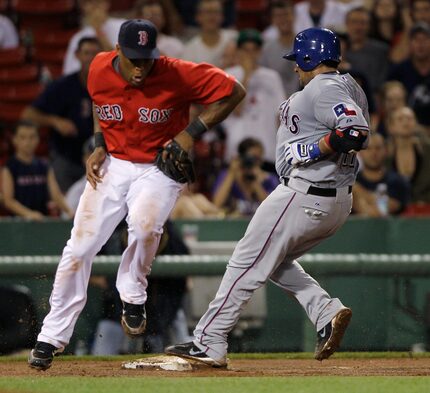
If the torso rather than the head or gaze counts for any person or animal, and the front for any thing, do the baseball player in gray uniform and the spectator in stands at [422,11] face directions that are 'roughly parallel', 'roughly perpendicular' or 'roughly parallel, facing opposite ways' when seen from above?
roughly perpendicular

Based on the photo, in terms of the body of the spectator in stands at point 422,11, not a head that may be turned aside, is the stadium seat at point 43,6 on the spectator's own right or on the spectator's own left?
on the spectator's own right

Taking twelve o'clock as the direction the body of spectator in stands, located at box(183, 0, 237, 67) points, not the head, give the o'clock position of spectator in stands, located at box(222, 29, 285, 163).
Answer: spectator in stands, located at box(222, 29, 285, 163) is roughly at 11 o'clock from spectator in stands, located at box(183, 0, 237, 67).

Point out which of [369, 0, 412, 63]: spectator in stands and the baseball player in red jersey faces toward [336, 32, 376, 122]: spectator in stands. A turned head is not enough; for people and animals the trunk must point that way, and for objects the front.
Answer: [369, 0, 412, 63]: spectator in stands

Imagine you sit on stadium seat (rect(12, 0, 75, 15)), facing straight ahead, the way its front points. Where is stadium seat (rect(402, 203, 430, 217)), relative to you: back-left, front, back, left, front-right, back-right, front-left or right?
front-left

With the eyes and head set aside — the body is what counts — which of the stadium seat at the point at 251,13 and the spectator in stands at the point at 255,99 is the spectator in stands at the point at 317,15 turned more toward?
the spectator in stands

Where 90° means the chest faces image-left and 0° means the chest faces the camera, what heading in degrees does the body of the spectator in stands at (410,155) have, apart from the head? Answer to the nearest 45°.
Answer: approximately 0°

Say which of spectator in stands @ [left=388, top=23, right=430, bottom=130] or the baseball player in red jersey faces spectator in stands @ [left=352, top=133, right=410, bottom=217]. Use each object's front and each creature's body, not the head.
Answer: spectator in stands @ [left=388, top=23, right=430, bottom=130]

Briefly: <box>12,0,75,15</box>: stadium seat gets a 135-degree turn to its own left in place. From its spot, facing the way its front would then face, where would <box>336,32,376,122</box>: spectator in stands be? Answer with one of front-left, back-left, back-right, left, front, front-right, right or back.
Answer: right

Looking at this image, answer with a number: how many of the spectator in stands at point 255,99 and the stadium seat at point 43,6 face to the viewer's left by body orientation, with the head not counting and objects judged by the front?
0

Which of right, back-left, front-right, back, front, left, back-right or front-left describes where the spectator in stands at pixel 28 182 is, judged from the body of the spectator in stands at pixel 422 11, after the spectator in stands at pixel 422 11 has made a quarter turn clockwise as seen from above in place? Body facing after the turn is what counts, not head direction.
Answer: front-left

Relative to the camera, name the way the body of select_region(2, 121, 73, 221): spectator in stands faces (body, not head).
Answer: toward the camera
